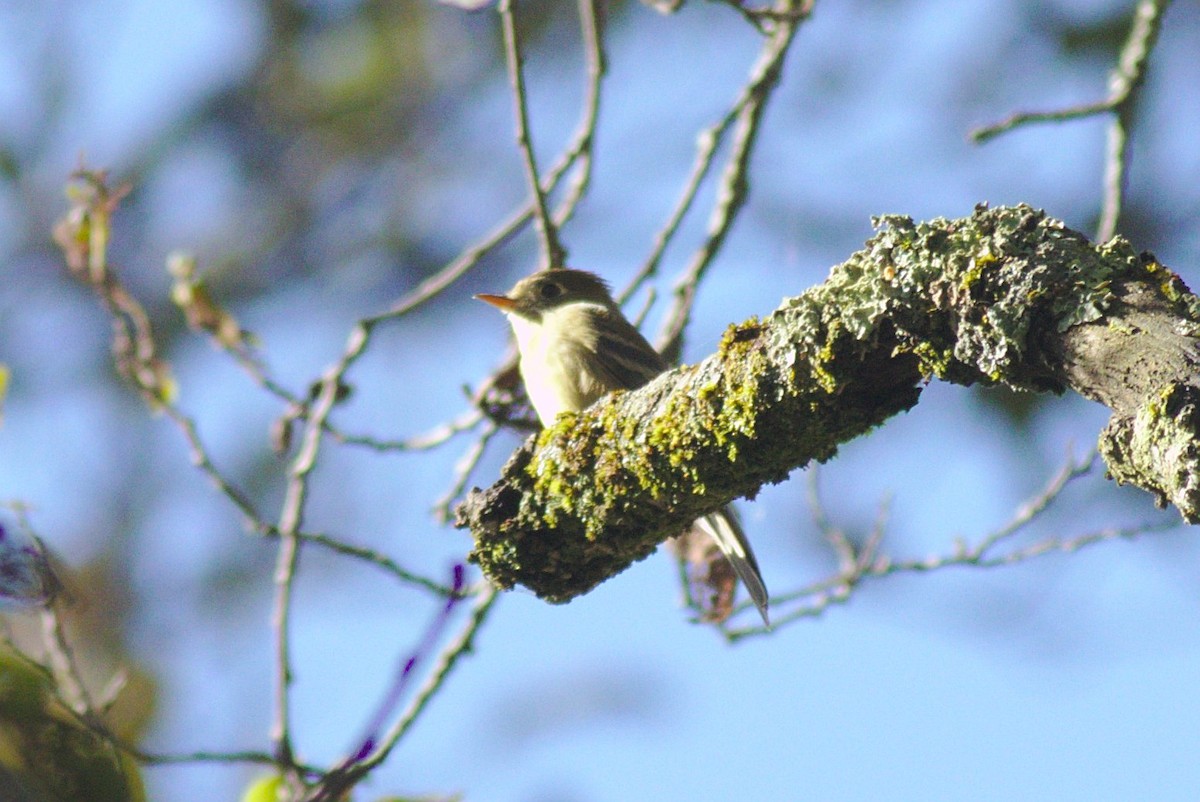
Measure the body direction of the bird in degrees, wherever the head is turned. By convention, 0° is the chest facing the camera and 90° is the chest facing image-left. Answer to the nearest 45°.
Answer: approximately 90°

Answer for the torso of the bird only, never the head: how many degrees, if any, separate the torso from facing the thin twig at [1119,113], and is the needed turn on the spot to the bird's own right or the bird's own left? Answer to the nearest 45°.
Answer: approximately 135° to the bird's own left
